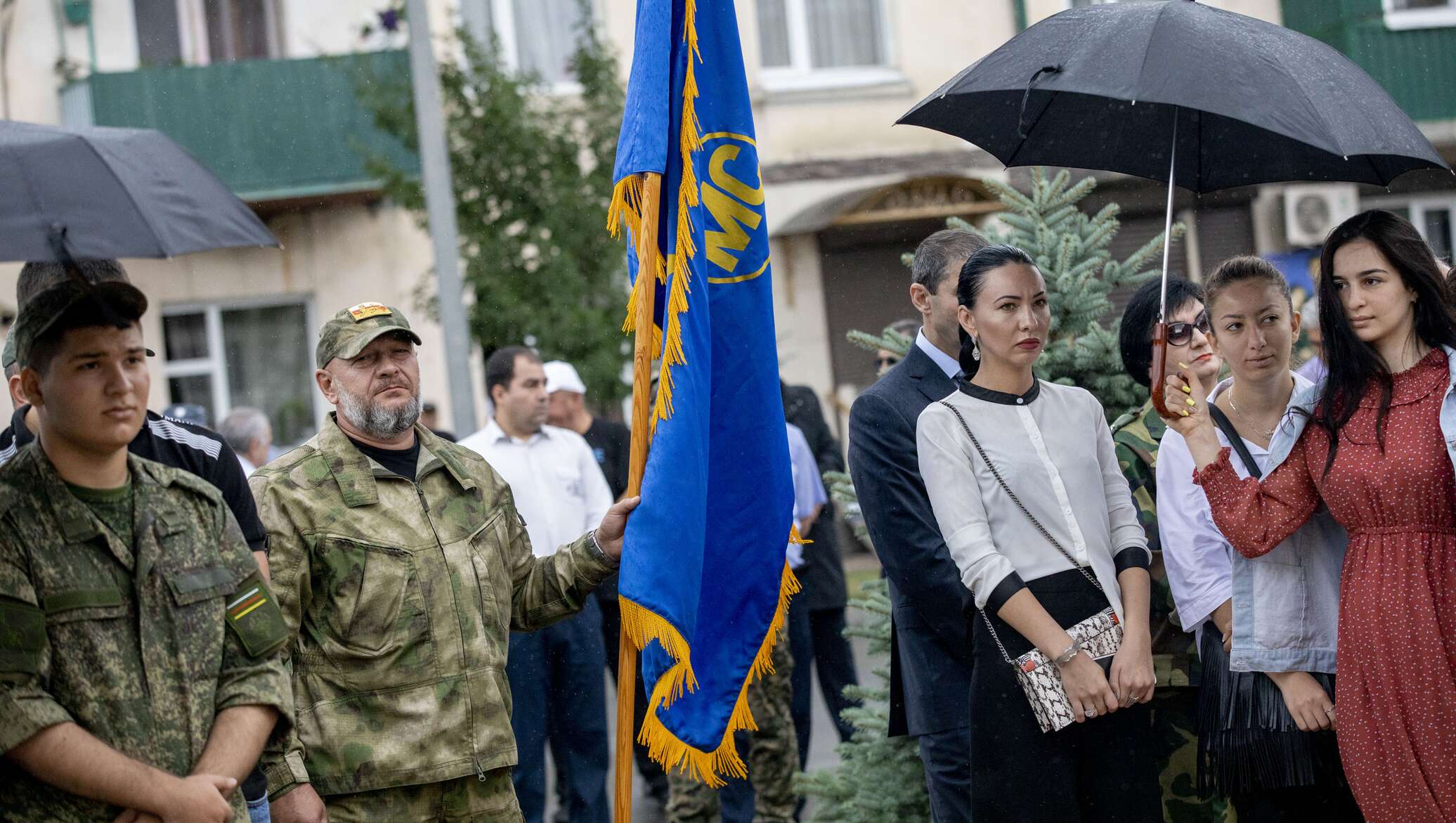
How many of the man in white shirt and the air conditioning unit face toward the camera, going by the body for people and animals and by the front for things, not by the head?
2

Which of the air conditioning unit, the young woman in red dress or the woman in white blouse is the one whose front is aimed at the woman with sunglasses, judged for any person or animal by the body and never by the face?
the air conditioning unit

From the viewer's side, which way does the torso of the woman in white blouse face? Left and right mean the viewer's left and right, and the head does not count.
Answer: facing the viewer and to the right of the viewer

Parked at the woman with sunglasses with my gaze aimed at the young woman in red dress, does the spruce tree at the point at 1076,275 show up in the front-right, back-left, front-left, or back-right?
back-left

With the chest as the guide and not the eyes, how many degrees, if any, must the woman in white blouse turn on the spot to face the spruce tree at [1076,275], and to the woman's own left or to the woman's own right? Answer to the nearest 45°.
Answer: approximately 135° to the woman's own left

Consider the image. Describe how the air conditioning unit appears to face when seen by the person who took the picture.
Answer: facing the viewer

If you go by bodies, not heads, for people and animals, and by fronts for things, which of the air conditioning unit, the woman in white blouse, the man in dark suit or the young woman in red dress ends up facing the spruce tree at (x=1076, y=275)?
the air conditioning unit

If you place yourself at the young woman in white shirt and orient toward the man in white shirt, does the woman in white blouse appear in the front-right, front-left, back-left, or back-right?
front-left

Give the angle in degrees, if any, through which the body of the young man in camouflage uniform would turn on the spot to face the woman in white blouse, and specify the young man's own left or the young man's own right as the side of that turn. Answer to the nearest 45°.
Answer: approximately 45° to the young man's own left

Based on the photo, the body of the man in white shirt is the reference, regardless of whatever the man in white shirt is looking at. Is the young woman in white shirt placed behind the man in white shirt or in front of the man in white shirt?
in front

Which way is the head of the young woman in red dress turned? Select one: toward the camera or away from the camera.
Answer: toward the camera

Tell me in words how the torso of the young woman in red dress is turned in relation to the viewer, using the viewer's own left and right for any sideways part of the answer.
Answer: facing the viewer and to the left of the viewer

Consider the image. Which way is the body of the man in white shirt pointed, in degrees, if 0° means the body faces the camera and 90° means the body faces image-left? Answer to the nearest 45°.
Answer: approximately 0°

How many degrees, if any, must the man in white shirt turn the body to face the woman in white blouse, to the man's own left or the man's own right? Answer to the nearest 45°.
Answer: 0° — they already face them

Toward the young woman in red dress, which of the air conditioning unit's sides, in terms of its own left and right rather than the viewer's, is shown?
front
